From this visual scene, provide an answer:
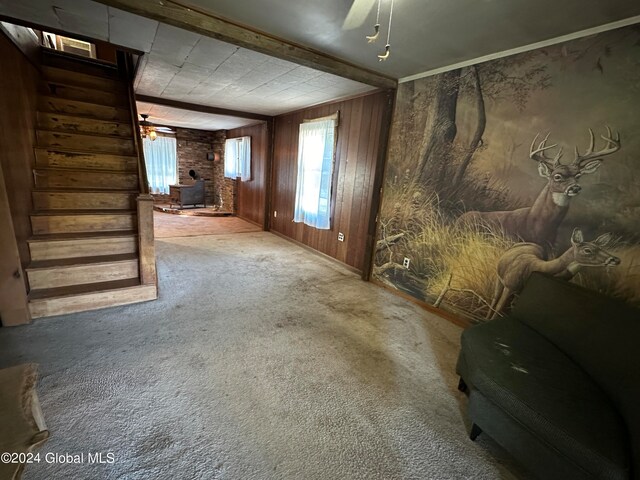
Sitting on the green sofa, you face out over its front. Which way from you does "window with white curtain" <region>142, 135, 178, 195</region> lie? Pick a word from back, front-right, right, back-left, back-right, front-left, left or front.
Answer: front-right

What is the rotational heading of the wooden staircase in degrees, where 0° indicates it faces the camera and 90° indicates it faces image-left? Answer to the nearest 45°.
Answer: approximately 0°

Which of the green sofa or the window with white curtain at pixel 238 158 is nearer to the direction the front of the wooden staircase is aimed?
the green sofa

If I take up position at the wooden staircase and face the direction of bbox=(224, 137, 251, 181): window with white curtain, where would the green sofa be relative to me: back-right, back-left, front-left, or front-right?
back-right

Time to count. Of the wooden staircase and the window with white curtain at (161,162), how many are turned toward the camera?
2

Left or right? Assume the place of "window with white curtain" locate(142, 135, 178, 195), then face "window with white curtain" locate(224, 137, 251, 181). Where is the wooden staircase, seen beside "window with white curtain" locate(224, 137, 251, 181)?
right

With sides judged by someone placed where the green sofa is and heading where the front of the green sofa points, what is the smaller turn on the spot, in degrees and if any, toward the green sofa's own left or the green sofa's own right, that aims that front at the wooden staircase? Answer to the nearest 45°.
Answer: approximately 45° to the green sofa's own right

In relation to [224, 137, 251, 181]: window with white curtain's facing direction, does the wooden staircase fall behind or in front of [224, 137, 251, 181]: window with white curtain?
in front

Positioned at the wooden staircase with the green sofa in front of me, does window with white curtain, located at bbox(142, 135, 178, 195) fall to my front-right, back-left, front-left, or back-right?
back-left

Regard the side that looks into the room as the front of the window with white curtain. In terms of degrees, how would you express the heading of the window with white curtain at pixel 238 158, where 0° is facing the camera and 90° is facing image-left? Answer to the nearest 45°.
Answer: approximately 45°

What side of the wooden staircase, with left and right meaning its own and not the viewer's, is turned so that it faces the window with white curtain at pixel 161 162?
back

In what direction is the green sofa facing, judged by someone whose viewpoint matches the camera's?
facing the viewer and to the left of the viewer

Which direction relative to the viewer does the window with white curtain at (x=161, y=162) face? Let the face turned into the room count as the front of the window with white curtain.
toward the camera
